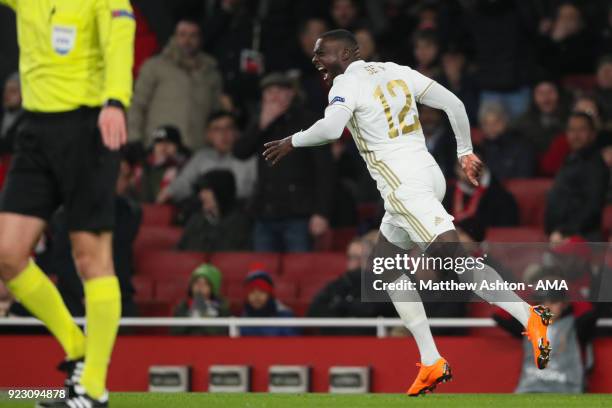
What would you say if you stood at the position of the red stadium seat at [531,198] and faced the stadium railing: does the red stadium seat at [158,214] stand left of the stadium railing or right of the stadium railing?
right

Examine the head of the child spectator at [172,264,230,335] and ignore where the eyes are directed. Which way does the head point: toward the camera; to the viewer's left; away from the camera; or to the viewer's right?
toward the camera

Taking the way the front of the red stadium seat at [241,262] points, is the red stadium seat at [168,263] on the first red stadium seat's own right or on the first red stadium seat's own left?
on the first red stadium seat's own right

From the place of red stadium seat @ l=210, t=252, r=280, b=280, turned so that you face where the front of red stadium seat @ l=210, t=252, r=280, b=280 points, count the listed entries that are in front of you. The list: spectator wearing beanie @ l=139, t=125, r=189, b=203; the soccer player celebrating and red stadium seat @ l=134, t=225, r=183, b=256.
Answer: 1

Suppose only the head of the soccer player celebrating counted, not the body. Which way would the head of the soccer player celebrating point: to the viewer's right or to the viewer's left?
to the viewer's left

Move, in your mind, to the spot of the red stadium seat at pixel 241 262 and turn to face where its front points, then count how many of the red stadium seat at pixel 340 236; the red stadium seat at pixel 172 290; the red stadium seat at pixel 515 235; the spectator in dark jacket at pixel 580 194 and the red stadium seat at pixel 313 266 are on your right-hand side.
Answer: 1

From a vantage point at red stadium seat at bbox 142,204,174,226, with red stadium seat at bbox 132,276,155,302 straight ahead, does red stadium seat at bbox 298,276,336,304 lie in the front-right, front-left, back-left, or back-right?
front-left

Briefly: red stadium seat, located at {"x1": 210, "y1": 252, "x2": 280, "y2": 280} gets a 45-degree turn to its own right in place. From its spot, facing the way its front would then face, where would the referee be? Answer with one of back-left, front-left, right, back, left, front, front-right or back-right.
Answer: front-left

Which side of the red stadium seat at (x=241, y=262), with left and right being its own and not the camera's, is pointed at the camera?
front

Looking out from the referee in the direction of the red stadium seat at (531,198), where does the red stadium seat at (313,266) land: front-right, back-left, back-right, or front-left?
front-left

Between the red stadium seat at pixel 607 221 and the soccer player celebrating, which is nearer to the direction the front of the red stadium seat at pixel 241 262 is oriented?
the soccer player celebrating

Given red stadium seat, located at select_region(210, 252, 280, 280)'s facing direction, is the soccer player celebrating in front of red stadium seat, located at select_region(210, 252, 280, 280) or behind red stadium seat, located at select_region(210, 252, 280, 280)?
in front

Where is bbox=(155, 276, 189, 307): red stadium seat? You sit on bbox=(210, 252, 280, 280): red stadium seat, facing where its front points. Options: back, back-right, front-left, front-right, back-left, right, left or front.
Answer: right

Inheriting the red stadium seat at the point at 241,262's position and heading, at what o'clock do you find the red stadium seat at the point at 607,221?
the red stadium seat at the point at 607,221 is roughly at 9 o'clock from the red stadium seat at the point at 241,262.

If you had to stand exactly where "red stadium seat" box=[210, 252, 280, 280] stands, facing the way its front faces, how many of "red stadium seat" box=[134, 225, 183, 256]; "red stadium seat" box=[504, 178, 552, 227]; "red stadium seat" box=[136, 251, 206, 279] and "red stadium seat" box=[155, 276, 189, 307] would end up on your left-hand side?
1

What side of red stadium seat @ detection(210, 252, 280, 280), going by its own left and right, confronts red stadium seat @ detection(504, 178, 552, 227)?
left
